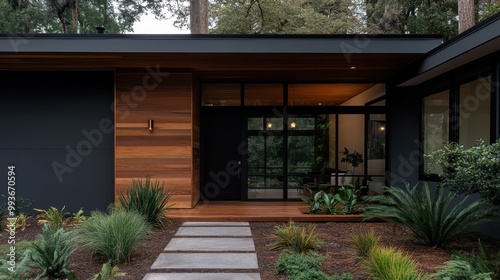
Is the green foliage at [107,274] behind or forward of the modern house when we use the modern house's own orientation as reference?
forward

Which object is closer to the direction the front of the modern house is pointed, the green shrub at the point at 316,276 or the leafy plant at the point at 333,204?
the green shrub

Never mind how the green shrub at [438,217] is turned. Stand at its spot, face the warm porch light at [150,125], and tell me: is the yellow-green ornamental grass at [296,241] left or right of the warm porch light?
left

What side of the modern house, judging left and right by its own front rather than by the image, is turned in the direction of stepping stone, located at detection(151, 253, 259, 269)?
front

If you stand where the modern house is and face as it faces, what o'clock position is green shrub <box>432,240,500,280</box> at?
The green shrub is roughly at 11 o'clock from the modern house.

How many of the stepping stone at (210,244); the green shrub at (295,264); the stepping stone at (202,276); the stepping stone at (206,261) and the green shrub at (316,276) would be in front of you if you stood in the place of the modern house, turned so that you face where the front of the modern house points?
5

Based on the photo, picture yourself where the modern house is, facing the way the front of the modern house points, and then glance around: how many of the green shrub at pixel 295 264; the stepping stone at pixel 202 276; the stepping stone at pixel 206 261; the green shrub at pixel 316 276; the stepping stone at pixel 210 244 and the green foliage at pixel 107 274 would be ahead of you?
6

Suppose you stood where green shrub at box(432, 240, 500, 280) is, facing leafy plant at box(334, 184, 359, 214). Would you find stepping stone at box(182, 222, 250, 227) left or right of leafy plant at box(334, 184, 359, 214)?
left

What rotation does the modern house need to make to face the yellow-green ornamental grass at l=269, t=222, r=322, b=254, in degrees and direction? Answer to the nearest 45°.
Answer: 0° — it already faces it

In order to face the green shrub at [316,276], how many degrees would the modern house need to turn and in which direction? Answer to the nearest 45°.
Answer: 0° — it already faces it

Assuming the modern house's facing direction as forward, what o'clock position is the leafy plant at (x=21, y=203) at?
The leafy plant is roughly at 3 o'clock from the modern house.

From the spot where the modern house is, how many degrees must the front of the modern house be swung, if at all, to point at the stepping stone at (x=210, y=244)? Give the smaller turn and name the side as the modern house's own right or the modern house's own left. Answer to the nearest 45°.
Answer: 0° — it already faces it

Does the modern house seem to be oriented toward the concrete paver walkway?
yes

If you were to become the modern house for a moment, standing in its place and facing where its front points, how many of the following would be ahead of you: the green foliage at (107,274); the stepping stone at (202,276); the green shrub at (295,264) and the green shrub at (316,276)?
4

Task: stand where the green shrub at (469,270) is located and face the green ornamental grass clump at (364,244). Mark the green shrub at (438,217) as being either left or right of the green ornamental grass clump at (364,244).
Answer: right

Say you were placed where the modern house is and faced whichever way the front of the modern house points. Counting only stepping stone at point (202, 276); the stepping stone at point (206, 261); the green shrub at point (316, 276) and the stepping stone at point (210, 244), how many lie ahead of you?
4

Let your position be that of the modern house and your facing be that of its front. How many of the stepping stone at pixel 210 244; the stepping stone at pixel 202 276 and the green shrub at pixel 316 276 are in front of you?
3

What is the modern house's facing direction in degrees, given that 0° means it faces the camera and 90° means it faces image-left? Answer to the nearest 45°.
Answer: approximately 0°
